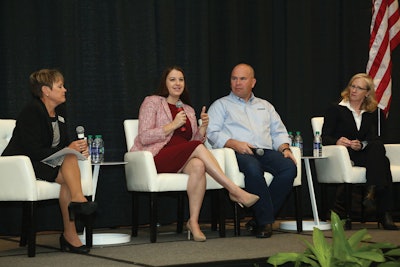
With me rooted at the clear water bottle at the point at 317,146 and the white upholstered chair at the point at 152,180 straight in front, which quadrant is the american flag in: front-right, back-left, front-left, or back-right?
back-right

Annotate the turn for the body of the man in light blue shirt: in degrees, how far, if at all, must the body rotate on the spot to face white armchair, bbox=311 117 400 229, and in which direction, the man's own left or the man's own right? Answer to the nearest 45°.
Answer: approximately 90° to the man's own left

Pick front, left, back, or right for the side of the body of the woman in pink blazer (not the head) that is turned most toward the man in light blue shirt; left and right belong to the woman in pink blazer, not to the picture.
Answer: left

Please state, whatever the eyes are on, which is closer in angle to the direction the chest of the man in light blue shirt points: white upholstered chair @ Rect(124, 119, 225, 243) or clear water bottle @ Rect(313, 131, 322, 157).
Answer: the white upholstered chair

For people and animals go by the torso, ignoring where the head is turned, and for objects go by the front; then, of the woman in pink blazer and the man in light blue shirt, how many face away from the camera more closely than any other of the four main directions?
0

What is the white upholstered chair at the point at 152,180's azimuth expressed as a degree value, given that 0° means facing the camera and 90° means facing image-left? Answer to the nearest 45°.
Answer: approximately 315°

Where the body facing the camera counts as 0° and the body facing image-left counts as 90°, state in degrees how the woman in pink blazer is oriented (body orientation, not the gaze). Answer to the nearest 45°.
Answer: approximately 315°
